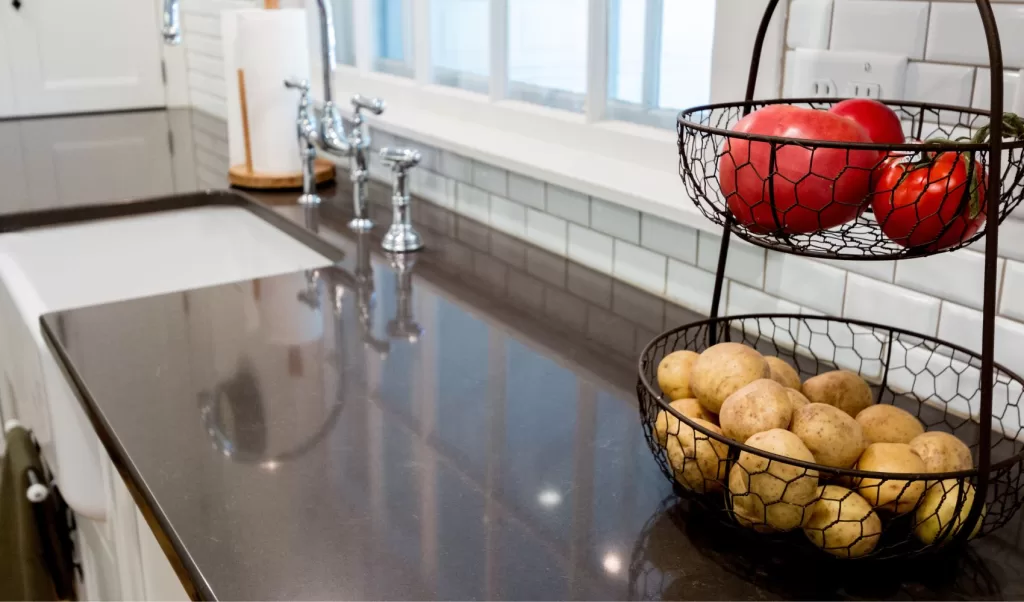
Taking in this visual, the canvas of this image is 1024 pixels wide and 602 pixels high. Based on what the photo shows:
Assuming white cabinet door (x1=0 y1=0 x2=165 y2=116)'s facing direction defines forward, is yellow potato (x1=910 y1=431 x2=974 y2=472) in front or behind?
in front

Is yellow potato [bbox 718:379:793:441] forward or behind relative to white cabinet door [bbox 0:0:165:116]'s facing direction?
forward

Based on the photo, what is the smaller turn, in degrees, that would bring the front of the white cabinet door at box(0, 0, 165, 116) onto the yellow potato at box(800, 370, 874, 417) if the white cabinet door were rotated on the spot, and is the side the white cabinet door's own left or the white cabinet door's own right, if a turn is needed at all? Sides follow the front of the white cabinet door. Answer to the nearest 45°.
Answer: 0° — it already faces it

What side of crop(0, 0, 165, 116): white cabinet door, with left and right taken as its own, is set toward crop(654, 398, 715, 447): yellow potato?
front

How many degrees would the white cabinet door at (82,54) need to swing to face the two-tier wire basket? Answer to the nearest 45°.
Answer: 0° — it already faces it

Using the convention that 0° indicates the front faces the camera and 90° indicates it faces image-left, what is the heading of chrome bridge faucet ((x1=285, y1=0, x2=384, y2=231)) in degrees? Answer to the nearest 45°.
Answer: approximately 45°
